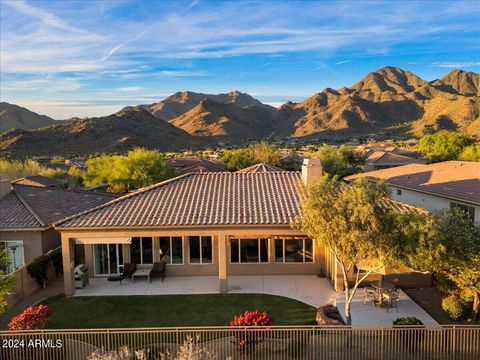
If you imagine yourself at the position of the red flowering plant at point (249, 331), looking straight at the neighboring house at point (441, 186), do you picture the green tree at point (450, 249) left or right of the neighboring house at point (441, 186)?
right

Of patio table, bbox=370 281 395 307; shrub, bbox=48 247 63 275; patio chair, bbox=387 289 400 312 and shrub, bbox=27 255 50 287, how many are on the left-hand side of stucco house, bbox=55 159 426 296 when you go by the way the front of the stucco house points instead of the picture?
2
